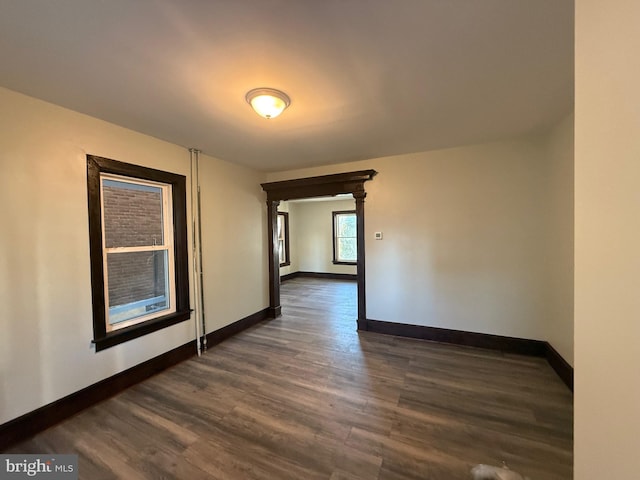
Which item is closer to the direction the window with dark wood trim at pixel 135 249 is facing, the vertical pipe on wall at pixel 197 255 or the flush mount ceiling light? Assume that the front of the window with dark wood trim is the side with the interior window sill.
the flush mount ceiling light

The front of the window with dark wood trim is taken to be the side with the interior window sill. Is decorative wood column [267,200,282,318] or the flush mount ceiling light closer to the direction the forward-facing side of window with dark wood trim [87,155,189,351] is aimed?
the flush mount ceiling light

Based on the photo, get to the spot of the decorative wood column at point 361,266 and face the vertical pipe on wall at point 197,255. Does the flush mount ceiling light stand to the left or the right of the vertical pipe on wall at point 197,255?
left

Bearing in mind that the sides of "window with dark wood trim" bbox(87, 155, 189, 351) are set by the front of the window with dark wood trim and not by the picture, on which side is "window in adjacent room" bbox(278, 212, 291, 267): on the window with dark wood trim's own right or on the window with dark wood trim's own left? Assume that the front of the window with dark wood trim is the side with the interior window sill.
on the window with dark wood trim's own left

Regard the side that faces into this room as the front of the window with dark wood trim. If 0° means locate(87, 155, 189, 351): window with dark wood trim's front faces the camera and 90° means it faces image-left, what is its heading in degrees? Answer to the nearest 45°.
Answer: approximately 315°

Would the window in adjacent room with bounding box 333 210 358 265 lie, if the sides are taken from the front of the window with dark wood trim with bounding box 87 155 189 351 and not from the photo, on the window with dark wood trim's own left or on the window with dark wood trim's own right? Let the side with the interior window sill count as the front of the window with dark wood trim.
on the window with dark wood trim's own left

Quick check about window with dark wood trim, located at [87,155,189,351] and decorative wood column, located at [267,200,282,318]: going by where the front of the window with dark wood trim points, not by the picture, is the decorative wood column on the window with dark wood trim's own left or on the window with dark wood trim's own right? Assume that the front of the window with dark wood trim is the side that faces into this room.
on the window with dark wood trim's own left

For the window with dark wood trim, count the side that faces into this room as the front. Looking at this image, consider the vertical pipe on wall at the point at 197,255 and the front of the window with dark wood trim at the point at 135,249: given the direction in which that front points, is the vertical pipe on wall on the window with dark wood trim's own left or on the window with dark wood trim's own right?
on the window with dark wood trim's own left

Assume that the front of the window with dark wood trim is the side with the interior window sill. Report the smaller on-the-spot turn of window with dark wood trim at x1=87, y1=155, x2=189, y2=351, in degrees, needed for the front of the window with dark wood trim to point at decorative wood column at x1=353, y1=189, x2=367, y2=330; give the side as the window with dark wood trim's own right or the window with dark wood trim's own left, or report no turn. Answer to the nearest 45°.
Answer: approximately 45° to the window with dark wood trim's own left
